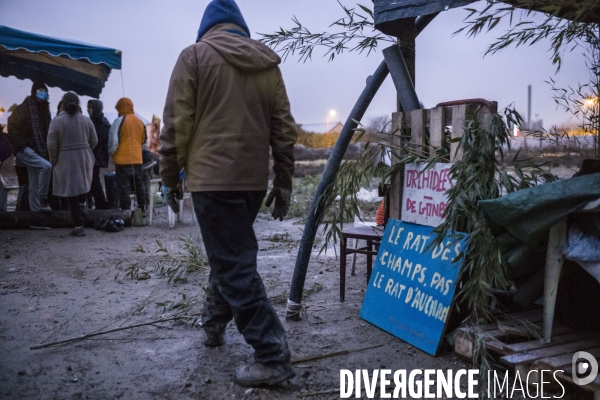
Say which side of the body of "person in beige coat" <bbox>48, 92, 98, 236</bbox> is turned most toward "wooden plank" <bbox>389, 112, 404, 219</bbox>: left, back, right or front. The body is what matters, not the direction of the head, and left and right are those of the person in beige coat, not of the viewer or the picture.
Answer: back

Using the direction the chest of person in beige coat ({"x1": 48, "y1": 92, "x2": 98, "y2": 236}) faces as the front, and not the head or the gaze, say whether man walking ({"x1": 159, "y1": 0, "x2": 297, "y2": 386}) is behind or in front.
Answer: behind

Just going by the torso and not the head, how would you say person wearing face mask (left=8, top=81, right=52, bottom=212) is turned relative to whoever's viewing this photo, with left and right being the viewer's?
facing the viewer and to the right of the viewer

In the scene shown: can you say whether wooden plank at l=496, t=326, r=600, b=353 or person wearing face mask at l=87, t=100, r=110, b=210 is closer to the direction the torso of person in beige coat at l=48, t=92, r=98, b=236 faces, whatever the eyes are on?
the person wearing face mask

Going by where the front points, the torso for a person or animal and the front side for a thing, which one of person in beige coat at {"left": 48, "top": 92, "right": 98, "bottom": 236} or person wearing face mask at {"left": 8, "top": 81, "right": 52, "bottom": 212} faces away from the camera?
the person in beige coat

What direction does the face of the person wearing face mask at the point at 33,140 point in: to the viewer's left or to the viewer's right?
to the viewer's right

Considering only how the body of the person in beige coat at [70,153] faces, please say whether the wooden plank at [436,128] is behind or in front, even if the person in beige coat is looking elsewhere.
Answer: behind

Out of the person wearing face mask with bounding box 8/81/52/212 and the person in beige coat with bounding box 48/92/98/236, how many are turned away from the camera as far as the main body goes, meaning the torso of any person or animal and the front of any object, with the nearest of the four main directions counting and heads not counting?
1

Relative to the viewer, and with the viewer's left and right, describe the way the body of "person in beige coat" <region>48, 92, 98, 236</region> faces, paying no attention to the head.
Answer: facing away from the viewer

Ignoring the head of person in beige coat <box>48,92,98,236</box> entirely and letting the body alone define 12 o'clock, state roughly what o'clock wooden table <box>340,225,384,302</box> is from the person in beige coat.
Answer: The wooden table is roughly at 5 o'clock from the person in beige coat.

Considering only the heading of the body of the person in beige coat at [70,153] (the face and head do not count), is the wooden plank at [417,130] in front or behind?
behind

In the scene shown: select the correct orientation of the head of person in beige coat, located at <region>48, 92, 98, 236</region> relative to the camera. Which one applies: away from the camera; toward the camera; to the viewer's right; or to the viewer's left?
away from the camera

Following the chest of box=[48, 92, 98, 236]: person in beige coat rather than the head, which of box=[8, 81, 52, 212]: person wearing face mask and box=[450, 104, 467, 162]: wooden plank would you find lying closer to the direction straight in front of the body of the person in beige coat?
the person wearing face mask

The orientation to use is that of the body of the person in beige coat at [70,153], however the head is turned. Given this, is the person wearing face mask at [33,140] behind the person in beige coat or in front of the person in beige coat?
in front
